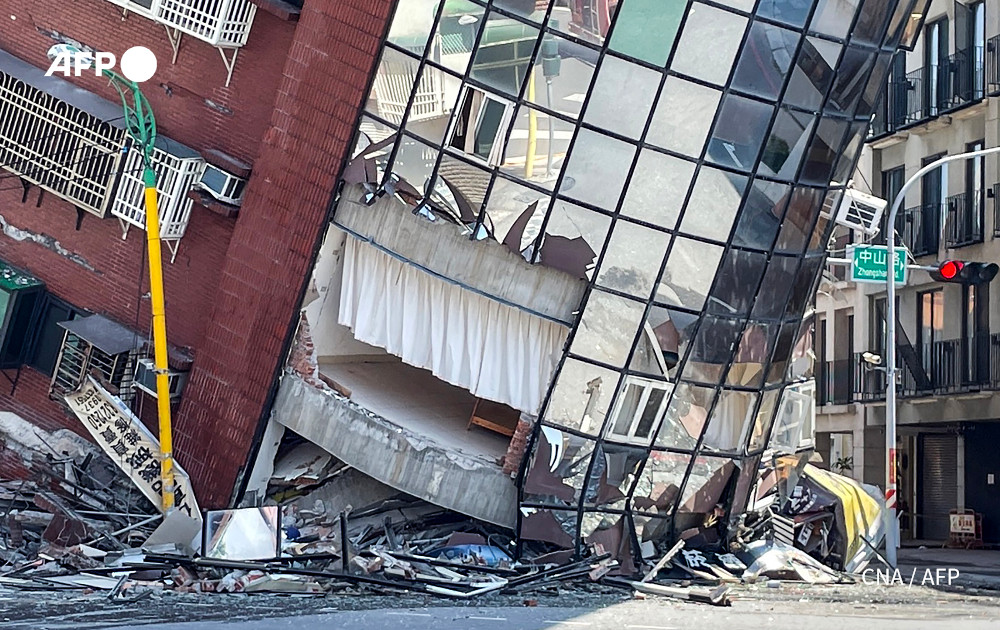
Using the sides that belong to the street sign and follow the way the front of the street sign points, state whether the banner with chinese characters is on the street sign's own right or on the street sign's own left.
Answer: on the street sign's own right

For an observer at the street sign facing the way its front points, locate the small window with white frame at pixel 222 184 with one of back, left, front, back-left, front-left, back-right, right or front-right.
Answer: front-right

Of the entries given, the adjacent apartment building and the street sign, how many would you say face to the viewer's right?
0

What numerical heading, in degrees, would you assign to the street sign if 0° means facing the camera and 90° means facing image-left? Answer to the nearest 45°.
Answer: approximately 0°

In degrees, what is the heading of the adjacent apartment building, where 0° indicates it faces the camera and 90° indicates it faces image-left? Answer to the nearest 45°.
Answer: approximately 45°

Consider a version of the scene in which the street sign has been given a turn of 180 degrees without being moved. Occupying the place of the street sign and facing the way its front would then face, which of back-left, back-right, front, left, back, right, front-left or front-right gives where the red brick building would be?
back-left

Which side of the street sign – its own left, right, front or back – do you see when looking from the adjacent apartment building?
back

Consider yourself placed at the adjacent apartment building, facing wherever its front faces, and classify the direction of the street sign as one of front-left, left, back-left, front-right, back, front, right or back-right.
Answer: front-left

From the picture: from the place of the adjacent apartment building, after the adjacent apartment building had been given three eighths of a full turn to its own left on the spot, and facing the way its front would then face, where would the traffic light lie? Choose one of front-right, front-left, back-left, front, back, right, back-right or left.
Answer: right
